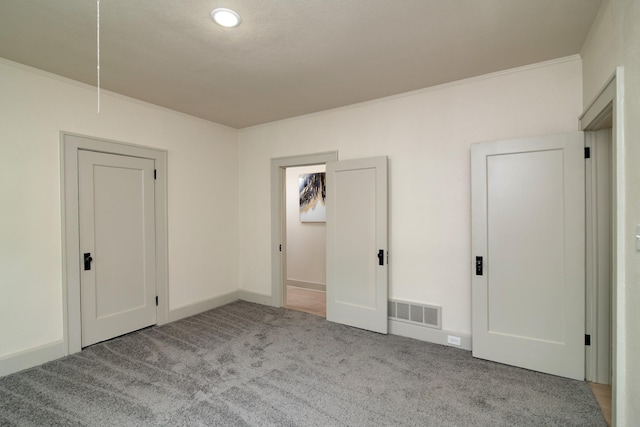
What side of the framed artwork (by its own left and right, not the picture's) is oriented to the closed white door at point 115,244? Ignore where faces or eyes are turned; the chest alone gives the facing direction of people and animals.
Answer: front

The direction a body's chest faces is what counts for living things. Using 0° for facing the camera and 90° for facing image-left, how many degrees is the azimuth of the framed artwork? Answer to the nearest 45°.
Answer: approximately 45°

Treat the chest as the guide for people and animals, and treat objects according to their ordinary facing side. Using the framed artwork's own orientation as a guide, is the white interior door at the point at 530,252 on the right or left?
on its left

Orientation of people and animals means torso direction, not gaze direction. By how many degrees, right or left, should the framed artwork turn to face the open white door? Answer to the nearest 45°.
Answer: approximately 45° to its left

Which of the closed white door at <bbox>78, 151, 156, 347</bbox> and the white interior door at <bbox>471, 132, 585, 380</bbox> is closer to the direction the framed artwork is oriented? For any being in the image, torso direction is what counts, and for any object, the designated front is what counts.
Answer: the closed white door

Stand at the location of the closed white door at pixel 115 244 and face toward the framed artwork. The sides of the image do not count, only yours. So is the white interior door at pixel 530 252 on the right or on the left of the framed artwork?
right

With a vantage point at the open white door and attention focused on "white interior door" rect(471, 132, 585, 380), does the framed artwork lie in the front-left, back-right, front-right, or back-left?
back-left
